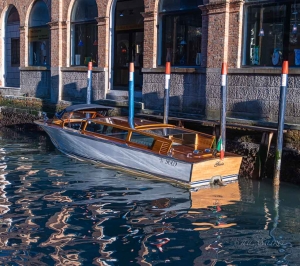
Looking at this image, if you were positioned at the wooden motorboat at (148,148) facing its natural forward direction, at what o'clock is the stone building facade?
The stone building facade is roughly at 2 o'clock from the wooden motorboat.

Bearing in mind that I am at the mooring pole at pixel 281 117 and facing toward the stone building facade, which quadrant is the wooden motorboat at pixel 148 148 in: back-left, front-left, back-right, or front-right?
front-left

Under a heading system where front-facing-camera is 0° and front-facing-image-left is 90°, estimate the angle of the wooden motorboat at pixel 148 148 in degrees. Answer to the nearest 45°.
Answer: approximately 135°

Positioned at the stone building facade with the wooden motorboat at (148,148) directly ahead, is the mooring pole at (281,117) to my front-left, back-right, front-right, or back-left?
front-left

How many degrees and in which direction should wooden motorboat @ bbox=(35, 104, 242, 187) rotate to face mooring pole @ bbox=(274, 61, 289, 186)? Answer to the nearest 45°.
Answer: approximately 135° to its right

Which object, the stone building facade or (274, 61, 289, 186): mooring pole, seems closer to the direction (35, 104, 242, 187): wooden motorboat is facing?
the stone building facade
